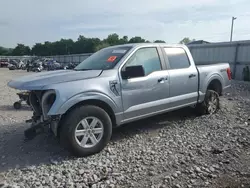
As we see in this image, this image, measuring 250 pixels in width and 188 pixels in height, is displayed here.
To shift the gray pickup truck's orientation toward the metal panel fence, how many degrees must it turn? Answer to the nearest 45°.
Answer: approximately 180°

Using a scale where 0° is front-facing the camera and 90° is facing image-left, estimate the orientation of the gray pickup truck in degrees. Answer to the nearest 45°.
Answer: approximately 45°

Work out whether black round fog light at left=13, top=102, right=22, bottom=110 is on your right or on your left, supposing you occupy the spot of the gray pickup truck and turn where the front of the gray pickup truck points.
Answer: on your right
